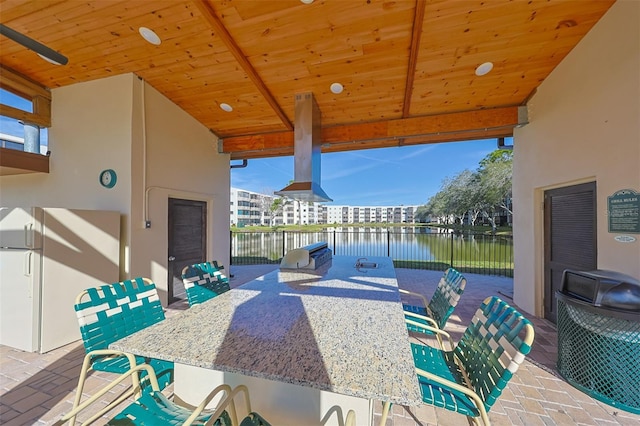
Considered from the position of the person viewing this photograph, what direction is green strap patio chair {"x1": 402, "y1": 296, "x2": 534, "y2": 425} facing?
facing to the left of the viewer

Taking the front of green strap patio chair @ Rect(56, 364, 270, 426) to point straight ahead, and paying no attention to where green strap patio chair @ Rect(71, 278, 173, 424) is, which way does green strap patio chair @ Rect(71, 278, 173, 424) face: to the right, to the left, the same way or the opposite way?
to the right

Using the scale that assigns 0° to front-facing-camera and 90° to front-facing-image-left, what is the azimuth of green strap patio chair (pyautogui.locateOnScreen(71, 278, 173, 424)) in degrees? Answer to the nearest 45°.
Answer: approximately 315°

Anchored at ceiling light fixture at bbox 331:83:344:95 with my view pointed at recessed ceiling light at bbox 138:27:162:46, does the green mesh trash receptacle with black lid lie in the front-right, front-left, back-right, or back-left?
back-left

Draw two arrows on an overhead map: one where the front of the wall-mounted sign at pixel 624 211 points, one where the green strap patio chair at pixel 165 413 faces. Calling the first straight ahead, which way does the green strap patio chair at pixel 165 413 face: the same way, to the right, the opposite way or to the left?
to the right

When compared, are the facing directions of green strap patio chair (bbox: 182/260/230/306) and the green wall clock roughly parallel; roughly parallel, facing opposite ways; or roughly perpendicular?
roughly perpendicular

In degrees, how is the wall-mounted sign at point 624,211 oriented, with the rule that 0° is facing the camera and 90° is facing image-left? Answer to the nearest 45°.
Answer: approximately 45°

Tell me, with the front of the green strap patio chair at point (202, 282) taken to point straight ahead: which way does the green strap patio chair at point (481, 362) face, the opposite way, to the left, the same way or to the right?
the opposite way

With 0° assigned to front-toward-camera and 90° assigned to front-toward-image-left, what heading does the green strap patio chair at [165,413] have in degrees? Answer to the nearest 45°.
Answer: approximately 225°
